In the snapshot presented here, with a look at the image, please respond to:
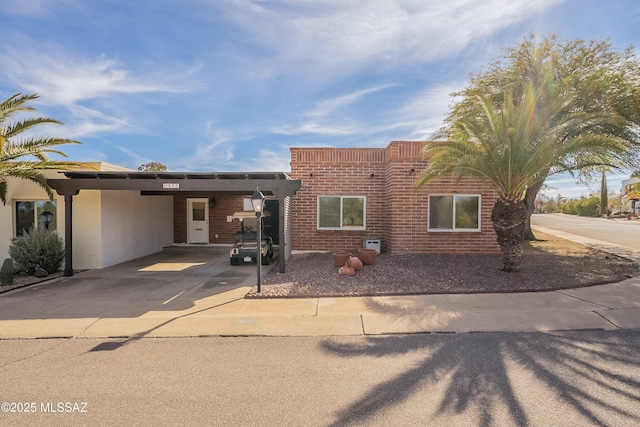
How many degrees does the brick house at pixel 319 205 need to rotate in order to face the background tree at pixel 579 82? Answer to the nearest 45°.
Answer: approximately 90° to its left

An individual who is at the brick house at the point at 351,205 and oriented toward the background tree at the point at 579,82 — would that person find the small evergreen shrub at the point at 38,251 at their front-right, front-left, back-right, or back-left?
back-right

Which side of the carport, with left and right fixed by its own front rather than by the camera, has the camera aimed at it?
front

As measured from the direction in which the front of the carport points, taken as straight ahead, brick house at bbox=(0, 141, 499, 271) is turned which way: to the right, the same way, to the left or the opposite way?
the same way

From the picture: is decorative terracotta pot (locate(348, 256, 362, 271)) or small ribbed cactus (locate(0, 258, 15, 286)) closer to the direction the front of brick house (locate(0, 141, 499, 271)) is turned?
the decorative terracotta pot

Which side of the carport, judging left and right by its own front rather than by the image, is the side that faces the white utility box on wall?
left

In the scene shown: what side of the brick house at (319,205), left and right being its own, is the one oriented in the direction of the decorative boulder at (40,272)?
right

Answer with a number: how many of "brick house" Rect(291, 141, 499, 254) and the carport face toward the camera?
2

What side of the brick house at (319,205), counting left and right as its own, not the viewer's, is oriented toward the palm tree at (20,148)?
right

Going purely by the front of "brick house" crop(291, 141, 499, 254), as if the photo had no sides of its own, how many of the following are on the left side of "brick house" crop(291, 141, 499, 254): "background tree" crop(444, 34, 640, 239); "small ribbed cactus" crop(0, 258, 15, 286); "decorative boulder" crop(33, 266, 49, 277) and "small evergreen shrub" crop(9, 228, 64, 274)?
1

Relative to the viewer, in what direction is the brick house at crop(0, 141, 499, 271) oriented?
toward the camera

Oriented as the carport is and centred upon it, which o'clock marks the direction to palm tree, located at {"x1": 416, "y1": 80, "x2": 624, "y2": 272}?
The palm tree is roughly at 10 o'clock from the carport.
